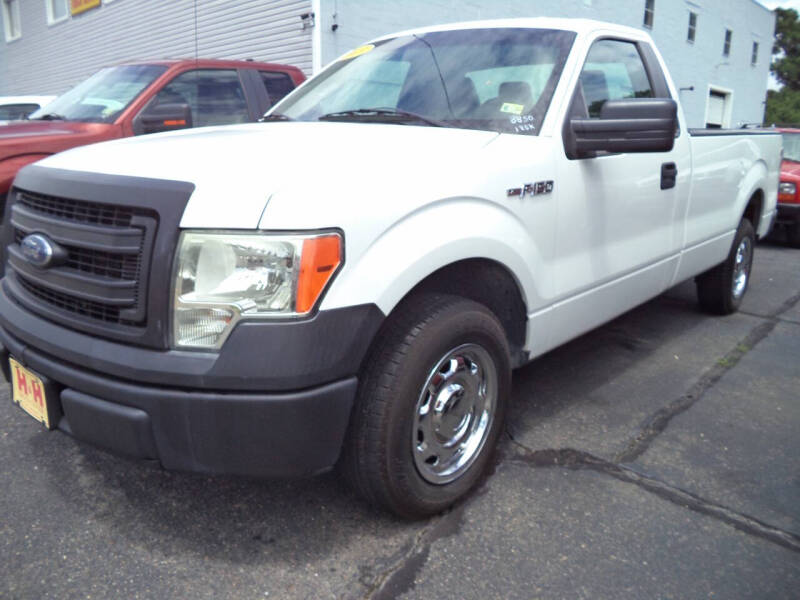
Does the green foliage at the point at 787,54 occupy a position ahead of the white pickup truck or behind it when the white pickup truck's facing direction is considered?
behind

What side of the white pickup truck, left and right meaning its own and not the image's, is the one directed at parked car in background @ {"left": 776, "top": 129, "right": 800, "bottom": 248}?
back

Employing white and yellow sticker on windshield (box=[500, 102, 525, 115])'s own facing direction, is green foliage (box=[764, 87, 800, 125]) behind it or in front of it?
behind

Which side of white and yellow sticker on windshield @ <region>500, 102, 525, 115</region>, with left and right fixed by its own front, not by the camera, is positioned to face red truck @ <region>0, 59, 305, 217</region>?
right

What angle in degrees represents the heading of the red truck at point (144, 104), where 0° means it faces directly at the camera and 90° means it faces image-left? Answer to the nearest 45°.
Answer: approximately 45°

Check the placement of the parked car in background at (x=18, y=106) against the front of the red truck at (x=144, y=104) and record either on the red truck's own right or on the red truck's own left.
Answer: on the red truck's own right

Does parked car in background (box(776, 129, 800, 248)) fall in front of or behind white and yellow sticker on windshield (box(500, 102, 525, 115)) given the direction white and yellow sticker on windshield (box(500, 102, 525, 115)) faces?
behind

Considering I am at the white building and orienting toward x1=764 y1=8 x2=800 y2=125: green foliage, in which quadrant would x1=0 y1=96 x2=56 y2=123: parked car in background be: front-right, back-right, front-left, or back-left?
back-right

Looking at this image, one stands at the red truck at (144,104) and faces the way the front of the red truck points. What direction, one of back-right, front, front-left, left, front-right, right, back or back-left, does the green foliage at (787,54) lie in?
back

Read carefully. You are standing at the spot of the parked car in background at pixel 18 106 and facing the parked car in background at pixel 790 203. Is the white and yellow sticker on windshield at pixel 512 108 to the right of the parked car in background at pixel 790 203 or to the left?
right

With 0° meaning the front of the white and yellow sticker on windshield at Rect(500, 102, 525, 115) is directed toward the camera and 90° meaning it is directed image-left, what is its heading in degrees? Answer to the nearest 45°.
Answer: approximately 45°

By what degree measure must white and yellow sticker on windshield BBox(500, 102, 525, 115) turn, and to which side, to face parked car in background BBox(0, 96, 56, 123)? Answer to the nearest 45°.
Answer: approximately 90° to its right
